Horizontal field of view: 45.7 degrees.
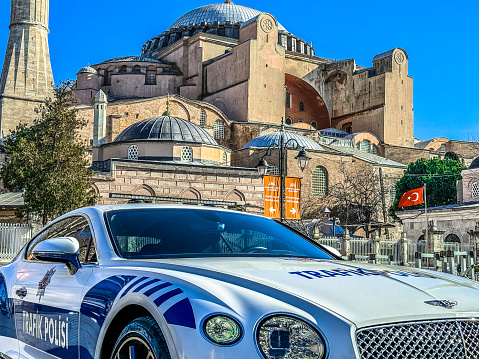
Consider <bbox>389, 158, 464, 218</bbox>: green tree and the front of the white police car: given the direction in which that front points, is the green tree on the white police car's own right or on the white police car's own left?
on the white police car's own left

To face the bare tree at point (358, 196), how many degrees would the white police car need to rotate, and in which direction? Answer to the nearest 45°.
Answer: approximately 135° to its left

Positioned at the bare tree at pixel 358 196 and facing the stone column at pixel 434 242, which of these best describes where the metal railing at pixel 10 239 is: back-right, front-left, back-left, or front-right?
front-right

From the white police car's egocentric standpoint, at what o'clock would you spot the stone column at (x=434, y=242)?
The stone column is roughly at 8 o'clock from the white police car.

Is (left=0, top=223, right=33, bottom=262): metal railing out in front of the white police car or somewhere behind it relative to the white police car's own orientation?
behind

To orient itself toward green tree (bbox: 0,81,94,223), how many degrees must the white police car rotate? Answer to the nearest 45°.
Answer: approximately 135° to its left

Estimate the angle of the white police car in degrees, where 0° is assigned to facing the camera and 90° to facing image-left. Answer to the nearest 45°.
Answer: approximately 315°

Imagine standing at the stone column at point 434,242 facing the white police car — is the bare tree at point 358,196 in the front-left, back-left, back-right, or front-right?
back-right
